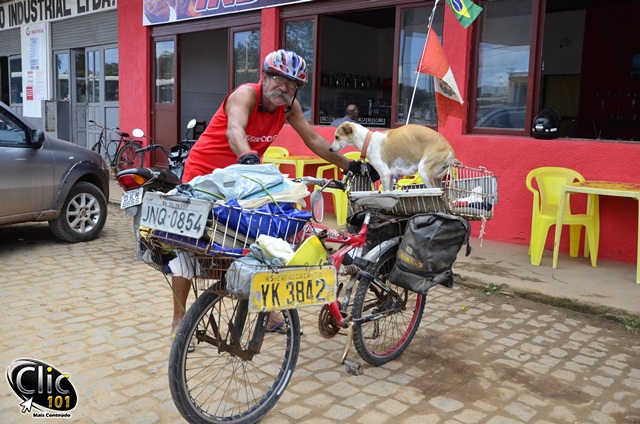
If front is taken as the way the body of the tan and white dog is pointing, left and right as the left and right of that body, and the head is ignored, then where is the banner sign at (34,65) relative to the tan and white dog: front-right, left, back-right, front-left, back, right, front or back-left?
front-right

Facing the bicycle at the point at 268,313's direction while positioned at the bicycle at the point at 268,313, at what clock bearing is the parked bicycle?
The parked bicycle is roughly at 4 o'clock from the bicycle.

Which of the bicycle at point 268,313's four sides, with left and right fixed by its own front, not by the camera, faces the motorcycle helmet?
back

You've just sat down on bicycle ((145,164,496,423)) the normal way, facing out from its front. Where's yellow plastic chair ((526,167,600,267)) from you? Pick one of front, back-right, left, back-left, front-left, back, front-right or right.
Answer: back

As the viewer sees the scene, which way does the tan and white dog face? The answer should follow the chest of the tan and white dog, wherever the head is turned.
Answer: to the viewer's left

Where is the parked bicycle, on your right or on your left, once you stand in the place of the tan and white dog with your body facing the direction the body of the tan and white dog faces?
on your right

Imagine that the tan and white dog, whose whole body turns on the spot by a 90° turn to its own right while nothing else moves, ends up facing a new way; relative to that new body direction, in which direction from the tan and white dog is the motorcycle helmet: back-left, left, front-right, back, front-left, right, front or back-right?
front-right

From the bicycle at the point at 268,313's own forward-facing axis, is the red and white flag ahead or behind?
behind

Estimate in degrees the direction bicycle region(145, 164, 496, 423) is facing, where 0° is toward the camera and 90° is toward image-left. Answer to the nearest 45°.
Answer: approximately 45°

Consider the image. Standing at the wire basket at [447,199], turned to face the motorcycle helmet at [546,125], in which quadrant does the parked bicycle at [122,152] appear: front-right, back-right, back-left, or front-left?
front-left

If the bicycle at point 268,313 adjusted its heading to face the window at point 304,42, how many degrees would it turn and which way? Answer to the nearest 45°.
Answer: approximately 135° to its right

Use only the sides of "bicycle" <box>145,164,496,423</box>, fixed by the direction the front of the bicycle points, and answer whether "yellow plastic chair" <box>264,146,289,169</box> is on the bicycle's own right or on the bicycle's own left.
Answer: on the bicycle's own right
